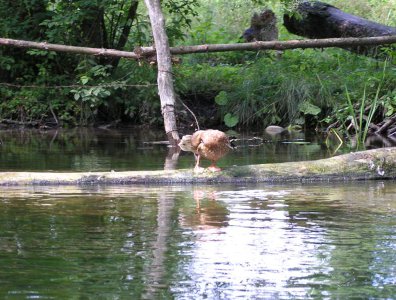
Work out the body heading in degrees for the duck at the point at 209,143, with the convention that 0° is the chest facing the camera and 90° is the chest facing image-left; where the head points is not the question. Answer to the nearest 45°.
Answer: approximately 90°

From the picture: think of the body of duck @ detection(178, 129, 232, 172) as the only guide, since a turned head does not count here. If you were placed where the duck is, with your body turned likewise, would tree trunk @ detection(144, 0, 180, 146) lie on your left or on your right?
on your right

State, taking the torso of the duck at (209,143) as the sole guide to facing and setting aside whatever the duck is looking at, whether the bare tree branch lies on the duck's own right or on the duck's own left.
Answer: on the duck's own right

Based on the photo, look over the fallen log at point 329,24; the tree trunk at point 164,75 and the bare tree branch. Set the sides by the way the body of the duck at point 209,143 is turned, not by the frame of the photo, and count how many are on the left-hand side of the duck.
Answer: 0

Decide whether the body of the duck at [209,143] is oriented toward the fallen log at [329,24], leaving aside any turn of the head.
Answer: no
